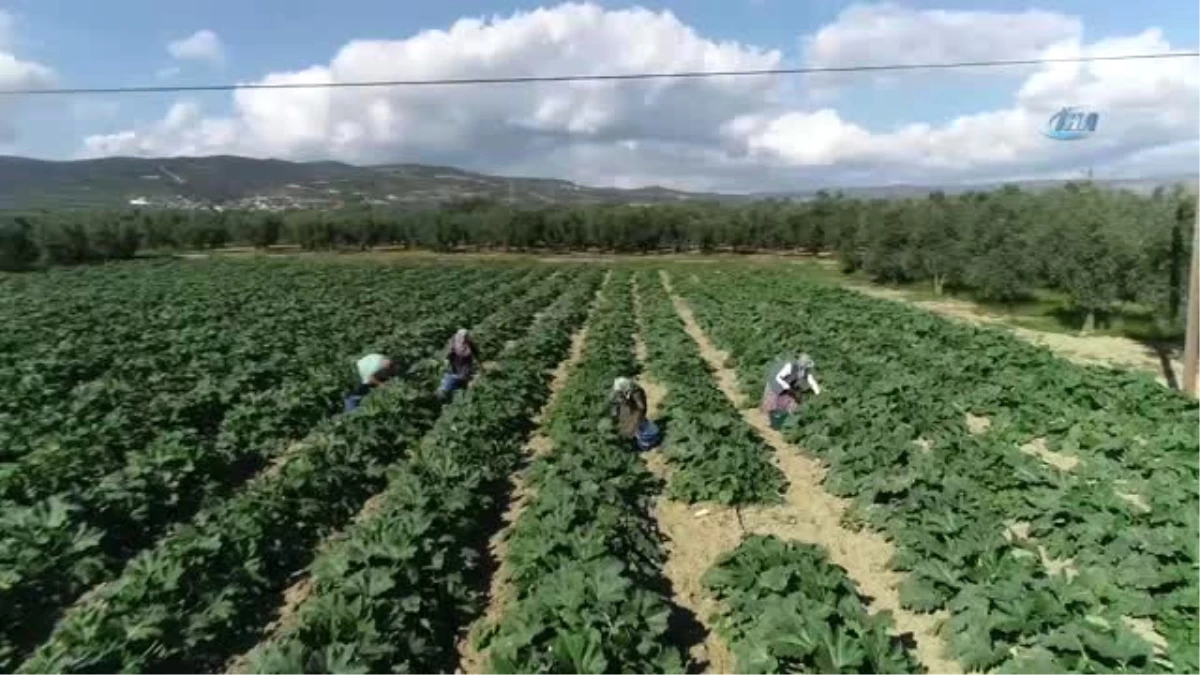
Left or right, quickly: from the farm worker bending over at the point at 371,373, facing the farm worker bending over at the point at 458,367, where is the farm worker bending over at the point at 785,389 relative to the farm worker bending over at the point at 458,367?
right

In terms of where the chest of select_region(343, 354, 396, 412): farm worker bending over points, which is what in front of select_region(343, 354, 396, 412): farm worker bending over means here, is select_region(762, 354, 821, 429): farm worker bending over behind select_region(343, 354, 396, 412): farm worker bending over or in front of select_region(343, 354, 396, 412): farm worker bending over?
in front

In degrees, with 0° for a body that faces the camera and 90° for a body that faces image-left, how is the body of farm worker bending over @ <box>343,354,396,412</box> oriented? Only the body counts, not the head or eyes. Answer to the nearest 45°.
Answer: approximately 270°

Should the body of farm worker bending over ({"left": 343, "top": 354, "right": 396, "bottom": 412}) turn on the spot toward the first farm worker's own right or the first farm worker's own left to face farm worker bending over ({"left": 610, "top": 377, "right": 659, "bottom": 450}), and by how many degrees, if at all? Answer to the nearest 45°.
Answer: approximately 45° to the first farm worker's own right

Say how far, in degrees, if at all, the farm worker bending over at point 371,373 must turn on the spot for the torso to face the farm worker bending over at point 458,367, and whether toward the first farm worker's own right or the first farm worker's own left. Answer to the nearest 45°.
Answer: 0° — they already face them
